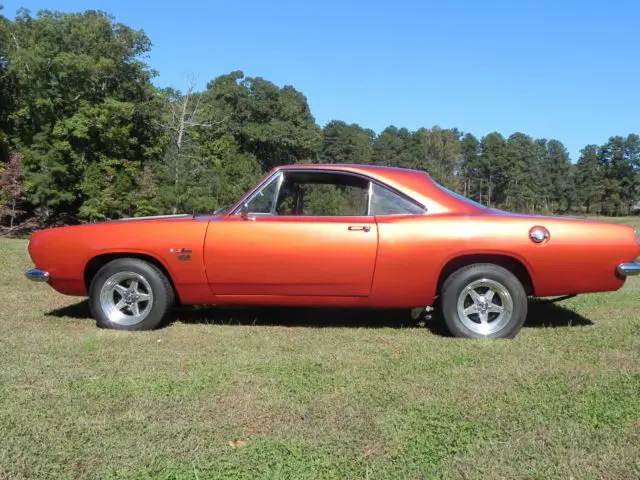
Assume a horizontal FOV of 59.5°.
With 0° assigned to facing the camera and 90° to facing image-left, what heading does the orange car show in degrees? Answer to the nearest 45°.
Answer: approximately 90°

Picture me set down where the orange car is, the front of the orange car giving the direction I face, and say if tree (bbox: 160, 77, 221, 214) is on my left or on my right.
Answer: on my right

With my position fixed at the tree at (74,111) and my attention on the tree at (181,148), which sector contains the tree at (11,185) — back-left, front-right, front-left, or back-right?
back-right

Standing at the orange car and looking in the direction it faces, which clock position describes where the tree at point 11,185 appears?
The tree is roughly at 2 o'clock from the orange car.

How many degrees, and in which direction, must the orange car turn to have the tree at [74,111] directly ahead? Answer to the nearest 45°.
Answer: approximately 45° to its right
